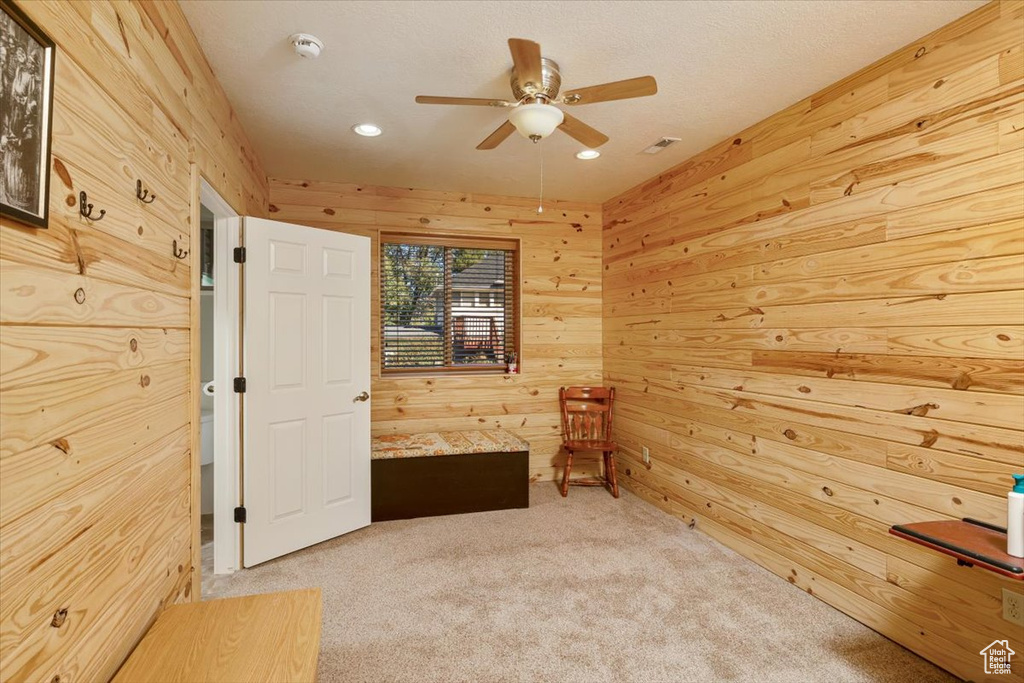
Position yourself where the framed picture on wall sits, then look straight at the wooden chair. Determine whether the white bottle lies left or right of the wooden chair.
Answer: right

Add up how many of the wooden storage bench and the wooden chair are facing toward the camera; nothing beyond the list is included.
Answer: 2

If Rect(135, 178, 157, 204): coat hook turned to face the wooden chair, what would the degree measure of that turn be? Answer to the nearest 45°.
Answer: approximately 45° to its left

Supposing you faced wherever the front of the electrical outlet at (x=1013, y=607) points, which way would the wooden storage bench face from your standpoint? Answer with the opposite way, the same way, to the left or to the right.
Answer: to the left

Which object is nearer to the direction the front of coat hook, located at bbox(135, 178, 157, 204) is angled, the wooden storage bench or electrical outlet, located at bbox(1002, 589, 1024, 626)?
the electrical outlet

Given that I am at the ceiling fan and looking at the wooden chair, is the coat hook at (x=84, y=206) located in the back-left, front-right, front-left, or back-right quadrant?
back-left

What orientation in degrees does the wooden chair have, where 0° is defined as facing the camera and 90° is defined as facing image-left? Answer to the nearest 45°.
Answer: approximately 0°

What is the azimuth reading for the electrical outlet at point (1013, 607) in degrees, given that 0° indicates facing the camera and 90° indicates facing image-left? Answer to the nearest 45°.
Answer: approximately 45°
